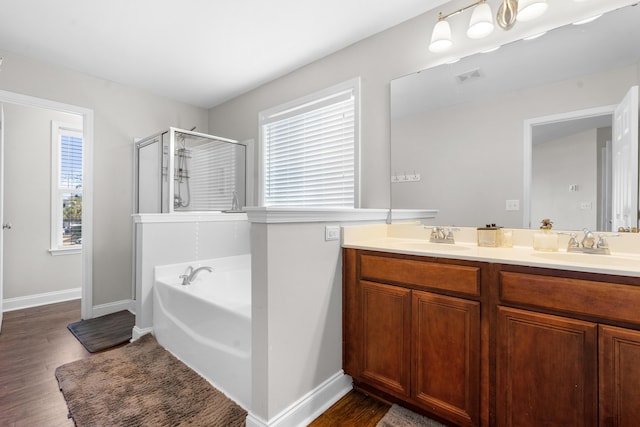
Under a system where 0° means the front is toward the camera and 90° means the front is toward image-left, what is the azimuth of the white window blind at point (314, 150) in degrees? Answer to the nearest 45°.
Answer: approximately 45°

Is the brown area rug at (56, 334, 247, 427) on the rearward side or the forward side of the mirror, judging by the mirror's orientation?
on the forward side

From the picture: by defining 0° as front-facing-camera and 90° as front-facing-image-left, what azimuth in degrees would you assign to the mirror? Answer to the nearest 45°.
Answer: approximately 45°

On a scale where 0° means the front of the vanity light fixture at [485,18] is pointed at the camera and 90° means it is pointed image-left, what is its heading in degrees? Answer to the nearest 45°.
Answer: approximately 45°

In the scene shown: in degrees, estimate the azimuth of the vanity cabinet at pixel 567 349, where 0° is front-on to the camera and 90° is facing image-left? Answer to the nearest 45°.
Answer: approximately 45°

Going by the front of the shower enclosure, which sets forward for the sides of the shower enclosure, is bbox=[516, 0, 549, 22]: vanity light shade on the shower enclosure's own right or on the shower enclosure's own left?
on the shower enclosure's own left

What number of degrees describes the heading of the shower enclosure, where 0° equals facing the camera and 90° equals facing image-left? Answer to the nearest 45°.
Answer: approximately 45°

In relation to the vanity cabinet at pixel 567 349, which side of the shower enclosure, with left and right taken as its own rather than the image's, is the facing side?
left
